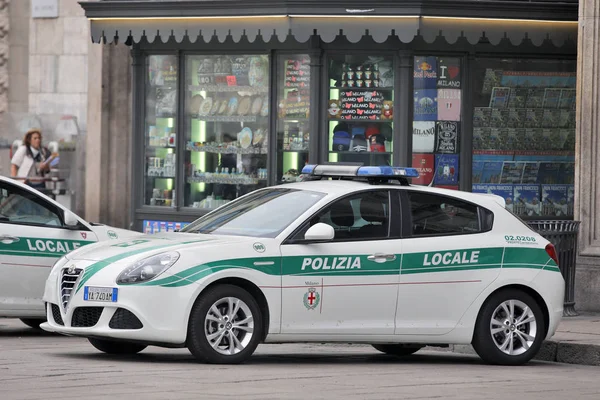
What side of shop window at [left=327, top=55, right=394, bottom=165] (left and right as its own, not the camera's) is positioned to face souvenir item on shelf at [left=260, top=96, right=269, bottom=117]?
right

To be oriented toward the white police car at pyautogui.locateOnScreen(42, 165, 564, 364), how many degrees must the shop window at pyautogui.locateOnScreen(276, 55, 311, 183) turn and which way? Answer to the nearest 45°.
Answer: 0° — it already faces it

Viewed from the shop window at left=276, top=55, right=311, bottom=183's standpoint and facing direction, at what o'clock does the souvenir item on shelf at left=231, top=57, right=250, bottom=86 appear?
The souvenir item on shelf is roughly at 4 o'clock from the shop window.

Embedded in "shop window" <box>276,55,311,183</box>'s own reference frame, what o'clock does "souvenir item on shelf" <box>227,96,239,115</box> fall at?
The souvenir item on shelf is roughly at 4 o'clock from the shop window.

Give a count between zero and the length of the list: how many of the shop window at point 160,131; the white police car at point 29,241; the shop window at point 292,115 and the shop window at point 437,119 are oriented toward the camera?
3

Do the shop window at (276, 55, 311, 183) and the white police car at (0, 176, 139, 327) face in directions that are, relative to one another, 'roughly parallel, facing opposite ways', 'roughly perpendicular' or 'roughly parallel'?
roughly perpendicular

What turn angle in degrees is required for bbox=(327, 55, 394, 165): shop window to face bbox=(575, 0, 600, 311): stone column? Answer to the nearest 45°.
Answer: approximately 45° to its left

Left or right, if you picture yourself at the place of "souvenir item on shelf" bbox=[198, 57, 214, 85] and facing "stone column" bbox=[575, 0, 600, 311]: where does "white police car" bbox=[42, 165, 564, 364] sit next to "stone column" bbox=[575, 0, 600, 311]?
right
